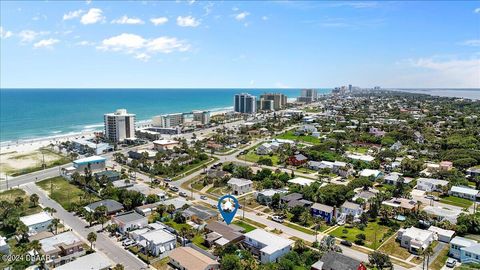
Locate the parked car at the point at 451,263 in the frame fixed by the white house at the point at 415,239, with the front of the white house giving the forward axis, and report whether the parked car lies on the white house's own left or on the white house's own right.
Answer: on the white house's own left

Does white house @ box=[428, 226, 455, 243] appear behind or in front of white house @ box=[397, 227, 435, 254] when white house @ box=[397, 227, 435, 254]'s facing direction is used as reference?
behind

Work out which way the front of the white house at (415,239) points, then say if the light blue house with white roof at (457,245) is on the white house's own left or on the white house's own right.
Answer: on the white house's own left

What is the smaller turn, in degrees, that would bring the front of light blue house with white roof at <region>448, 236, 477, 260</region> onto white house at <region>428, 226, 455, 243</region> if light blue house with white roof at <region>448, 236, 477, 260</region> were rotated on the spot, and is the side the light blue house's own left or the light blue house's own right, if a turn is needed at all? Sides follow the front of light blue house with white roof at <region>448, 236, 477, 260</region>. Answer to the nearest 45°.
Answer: approximately 90° to the light blue house's own right

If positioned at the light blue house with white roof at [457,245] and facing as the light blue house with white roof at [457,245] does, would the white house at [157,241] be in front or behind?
in front

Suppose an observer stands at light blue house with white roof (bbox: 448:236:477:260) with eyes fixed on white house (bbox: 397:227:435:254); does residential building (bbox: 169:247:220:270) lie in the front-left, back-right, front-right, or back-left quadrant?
front-left

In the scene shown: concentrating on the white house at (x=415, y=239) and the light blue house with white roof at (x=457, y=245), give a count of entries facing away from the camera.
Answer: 0

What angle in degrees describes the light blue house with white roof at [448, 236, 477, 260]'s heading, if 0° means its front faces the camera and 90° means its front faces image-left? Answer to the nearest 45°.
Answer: approximately 45°

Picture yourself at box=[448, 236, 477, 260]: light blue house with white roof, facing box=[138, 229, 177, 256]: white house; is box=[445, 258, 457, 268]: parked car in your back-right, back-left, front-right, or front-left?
front-left

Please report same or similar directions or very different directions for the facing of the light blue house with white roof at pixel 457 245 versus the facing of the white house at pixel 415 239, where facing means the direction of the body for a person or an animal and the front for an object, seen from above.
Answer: same or similar directions

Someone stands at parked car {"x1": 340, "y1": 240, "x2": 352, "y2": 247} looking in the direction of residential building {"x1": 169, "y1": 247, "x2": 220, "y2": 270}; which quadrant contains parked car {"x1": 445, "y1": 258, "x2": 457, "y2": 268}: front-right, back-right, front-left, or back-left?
back-left

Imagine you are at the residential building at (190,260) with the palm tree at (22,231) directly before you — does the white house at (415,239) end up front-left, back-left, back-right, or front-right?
back-right

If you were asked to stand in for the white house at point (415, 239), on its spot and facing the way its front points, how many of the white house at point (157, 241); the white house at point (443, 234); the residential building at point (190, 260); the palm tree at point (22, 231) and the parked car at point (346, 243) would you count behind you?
1

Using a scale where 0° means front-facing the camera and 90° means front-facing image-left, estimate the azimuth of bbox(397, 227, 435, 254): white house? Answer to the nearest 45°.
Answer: approximately 45°
